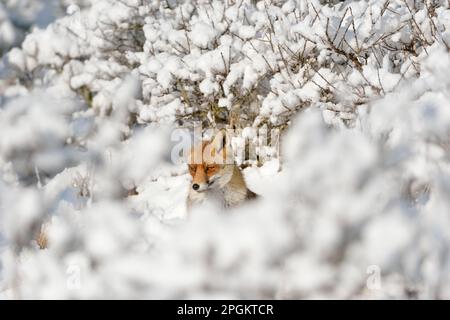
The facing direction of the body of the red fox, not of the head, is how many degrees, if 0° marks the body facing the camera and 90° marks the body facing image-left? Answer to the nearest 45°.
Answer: approximately 45°
